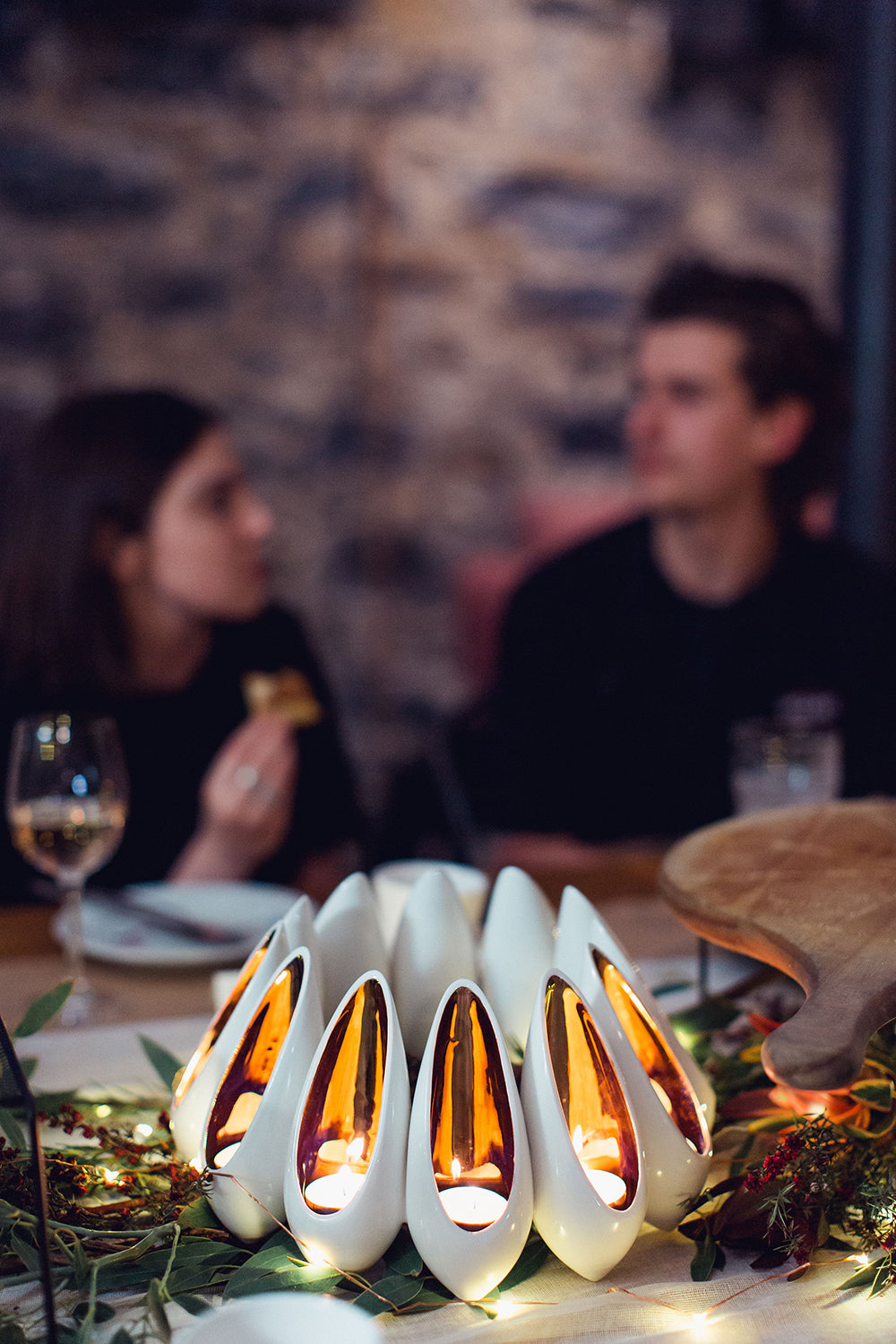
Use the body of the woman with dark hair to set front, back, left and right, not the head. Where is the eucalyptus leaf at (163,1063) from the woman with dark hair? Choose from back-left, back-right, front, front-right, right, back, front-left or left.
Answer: front-right

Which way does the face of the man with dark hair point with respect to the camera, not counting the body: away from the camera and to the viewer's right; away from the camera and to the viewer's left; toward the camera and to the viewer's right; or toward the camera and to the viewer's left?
toward the camera and to the viewer's left

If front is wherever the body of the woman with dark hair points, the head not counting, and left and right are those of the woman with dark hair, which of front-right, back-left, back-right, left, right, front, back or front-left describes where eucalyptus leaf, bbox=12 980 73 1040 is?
front-right

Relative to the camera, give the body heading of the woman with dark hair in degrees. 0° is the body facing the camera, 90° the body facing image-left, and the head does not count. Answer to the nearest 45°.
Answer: approximately 315°

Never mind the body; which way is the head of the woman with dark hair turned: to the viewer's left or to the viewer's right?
to the viewer's right

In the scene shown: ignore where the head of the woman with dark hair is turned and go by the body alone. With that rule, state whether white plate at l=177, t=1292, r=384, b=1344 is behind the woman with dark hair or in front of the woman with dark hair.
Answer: in front

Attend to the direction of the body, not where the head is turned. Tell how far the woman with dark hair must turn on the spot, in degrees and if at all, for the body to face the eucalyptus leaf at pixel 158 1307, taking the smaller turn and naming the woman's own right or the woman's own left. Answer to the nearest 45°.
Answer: approximately 45° to the woman's own right

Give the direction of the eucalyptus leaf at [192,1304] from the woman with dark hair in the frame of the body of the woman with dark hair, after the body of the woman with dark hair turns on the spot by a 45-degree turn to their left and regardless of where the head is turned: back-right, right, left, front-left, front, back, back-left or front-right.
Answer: right
